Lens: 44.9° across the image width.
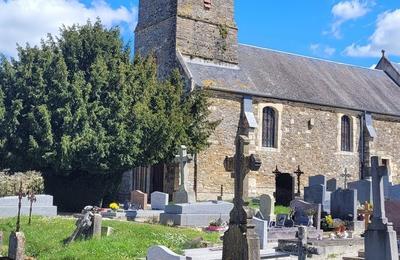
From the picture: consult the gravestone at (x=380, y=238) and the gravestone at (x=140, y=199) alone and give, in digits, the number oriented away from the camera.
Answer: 0

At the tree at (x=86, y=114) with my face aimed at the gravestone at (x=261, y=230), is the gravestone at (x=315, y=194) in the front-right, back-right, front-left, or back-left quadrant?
front-left

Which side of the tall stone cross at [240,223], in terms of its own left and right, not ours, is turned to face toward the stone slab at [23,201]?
right

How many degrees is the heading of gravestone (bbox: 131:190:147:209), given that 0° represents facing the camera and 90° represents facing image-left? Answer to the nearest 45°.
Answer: approximately 45°

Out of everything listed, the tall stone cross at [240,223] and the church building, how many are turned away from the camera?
0

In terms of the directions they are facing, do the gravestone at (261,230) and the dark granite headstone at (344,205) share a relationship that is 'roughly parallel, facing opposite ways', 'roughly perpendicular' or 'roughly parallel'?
roughly parallel

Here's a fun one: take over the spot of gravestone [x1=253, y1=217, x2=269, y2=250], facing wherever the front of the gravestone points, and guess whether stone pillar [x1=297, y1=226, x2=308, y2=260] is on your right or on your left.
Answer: on your left

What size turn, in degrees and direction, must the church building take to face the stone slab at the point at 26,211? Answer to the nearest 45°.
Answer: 0° — it already faces it

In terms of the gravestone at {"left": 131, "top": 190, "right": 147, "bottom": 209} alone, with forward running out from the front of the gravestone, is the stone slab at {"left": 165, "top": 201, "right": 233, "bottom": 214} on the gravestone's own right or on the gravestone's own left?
on the gravestone's own left

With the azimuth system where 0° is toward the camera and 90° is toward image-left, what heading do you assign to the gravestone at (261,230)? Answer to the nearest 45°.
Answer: approximately 45°

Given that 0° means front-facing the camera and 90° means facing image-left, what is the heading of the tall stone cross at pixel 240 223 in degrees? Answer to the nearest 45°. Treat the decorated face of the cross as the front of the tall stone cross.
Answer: approximately 45°

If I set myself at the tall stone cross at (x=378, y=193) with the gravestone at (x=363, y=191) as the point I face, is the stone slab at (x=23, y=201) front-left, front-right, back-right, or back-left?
front-left

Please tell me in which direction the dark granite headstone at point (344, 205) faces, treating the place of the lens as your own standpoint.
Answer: facing the viewer and to the left of the viewer

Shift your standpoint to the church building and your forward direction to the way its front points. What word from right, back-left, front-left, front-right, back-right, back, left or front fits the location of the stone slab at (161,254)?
front-left

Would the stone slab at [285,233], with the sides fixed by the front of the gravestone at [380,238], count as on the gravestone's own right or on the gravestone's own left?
on the gravestone's own right
